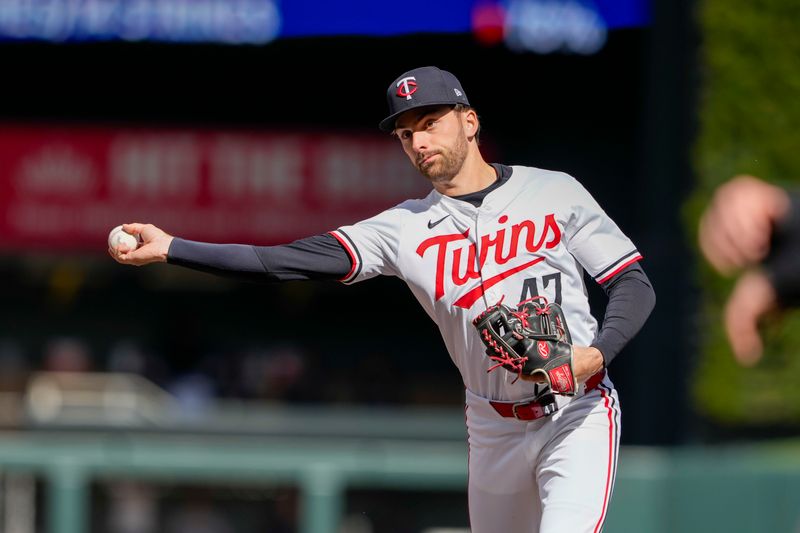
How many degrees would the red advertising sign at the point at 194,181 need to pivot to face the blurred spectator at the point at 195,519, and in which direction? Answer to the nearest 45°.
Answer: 0° — it already faces them

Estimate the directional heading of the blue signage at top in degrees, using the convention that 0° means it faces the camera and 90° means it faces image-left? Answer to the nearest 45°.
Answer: approximately 0°

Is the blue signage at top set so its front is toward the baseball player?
yes

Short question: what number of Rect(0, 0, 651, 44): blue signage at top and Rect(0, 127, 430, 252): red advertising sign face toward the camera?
2

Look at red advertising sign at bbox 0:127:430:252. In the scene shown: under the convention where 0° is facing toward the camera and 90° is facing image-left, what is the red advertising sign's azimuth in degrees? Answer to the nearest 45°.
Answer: approximately 0°
